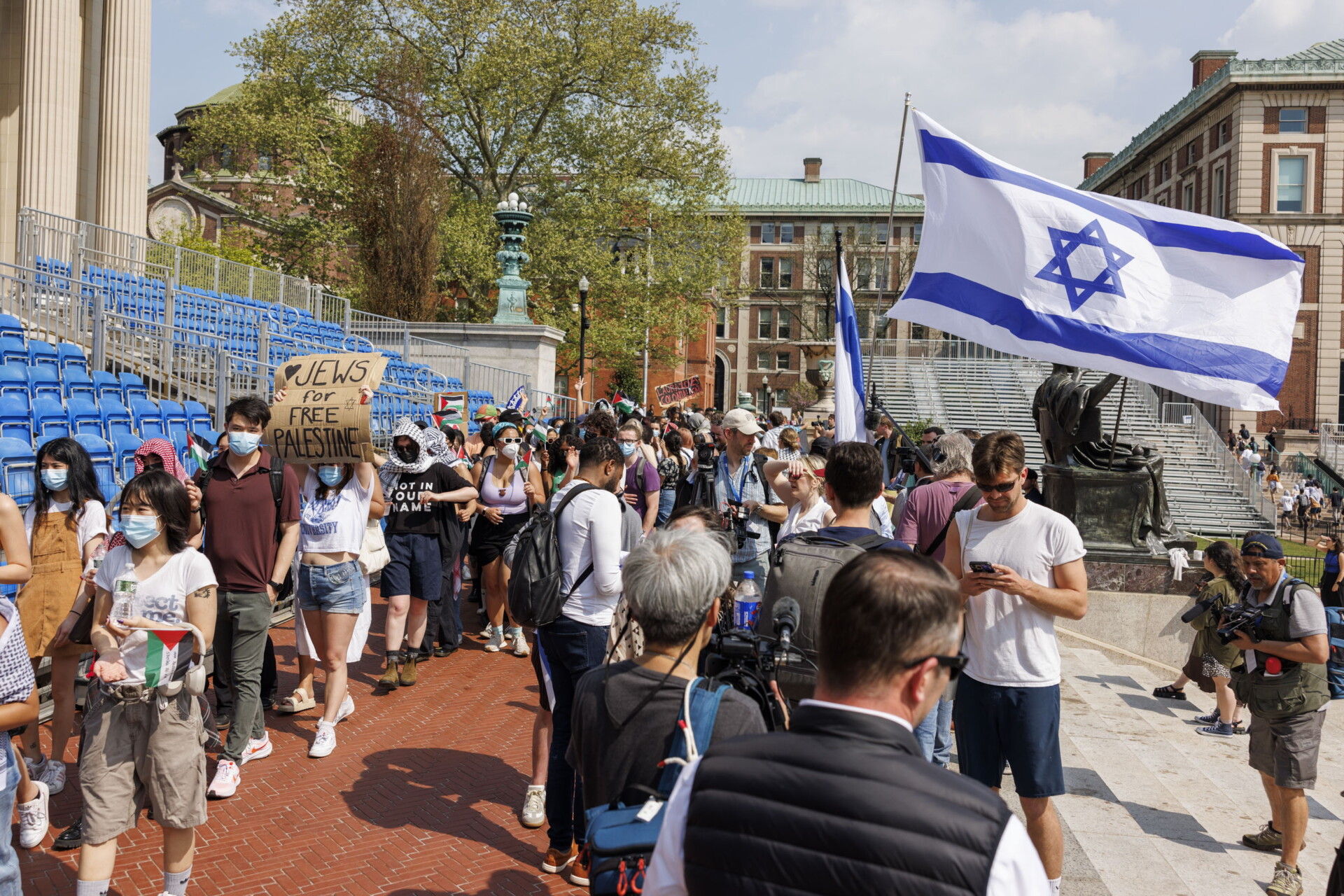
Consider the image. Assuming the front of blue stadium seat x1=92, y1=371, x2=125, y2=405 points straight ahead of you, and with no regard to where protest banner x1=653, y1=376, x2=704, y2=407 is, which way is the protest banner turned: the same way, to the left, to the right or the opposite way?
to the right

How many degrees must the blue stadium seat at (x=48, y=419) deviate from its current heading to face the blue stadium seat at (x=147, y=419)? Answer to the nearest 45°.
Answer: approximately 90° to its left

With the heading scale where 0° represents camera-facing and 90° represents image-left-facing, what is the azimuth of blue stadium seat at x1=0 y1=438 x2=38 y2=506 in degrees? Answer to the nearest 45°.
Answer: approximately 315°

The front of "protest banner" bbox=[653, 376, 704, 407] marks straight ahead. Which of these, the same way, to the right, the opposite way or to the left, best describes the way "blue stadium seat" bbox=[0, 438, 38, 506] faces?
to the left

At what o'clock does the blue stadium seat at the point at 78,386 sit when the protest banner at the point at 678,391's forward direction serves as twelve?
The blue stadium seat is roughly at 1 o'clock from the protest banner.

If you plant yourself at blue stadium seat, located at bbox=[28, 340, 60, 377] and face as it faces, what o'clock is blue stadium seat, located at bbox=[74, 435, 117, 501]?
blue stadium seat, located at bbox=[74, 435, 117, 501] is roughly at 1 o'clock from blue stadium seat, located at bbox=[28, 340, 60, 377].

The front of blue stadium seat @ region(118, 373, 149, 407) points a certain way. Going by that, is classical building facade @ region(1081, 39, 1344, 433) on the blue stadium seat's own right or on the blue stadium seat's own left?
on the blue stadium seat's own left

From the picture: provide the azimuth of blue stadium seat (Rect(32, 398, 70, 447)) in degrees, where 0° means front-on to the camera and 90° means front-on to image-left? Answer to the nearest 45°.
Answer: approximately 315°

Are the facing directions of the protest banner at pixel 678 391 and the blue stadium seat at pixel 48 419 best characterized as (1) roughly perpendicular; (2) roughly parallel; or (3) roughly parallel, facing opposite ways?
roughly perpendicular

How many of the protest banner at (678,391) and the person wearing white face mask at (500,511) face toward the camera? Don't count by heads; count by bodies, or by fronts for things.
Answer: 2

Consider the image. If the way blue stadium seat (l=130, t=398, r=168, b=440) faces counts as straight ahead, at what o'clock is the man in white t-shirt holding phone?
The man in white t-shirt holding phone is roughly at 1 o'clock from the blue stadium seat.

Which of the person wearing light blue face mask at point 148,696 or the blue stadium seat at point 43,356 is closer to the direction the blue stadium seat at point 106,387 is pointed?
the person wearing light blue face mask
